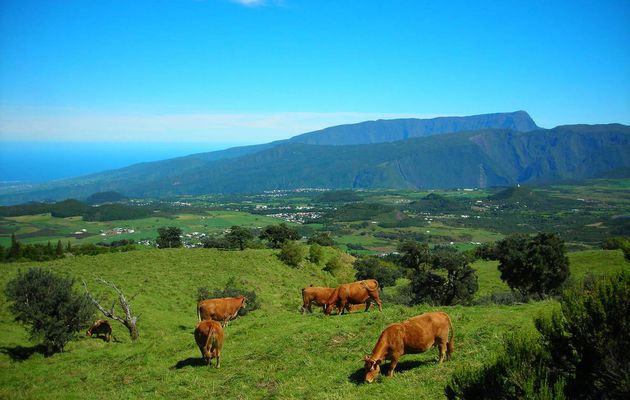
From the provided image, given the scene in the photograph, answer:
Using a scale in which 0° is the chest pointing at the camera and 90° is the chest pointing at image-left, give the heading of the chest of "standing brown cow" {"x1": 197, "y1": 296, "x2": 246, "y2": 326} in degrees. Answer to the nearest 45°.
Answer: approximately 270°

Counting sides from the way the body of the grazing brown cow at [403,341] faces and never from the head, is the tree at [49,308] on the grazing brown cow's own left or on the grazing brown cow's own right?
on the grazing brown cow's own right

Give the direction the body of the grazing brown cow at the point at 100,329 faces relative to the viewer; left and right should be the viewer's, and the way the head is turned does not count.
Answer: facing to the left of the viewer

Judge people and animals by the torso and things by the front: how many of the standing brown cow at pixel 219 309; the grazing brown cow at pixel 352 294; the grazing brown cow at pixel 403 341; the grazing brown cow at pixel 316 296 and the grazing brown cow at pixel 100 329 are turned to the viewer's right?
2

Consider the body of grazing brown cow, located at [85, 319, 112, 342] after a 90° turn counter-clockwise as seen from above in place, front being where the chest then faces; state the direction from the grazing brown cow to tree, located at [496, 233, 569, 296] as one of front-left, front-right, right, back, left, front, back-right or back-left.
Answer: left

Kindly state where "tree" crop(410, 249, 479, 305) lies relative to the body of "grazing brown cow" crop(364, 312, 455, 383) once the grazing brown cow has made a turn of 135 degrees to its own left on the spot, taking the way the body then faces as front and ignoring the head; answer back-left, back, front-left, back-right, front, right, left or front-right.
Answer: left

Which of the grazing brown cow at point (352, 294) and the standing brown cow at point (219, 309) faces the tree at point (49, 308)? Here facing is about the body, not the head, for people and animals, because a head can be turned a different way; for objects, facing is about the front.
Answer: the grazing brown cow at point (352, 294)

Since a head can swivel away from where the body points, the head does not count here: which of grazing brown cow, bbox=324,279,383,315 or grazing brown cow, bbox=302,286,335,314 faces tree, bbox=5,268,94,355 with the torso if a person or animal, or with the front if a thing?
grazing brown cow, bbox=324,279,383,315

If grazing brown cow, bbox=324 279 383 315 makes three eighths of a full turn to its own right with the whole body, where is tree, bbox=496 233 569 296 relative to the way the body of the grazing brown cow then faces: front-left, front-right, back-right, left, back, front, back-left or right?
front

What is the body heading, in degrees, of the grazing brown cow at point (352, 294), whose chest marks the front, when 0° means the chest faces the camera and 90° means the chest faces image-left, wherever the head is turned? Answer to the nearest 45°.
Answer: approximately 90°

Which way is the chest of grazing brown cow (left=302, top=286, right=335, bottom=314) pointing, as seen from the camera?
to the viewer's right

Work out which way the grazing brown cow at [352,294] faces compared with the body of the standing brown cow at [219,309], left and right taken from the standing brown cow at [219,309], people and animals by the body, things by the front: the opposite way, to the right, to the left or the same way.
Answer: the opposite way

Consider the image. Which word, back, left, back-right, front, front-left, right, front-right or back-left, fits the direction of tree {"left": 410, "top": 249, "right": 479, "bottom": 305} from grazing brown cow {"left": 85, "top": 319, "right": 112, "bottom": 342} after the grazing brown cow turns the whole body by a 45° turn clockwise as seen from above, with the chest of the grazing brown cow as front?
back-right
